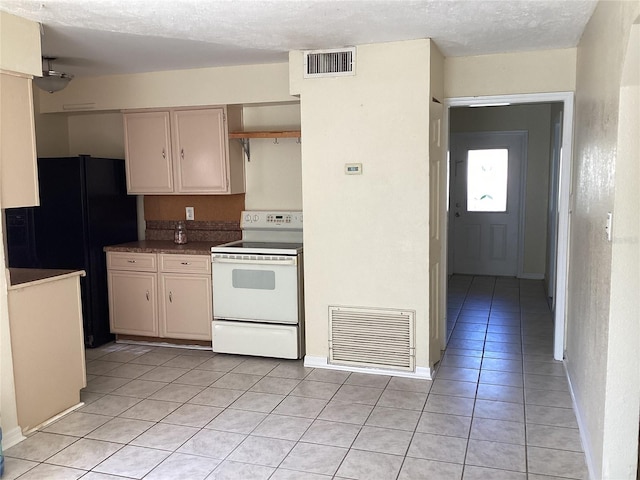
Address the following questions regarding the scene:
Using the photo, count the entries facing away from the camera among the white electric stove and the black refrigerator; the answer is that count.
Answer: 0

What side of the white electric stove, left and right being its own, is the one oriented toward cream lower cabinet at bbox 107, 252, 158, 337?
right

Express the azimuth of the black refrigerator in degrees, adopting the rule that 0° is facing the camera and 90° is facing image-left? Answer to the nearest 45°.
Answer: approximately 45°

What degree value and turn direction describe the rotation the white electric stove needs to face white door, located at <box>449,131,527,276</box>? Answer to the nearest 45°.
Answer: approximately 180°

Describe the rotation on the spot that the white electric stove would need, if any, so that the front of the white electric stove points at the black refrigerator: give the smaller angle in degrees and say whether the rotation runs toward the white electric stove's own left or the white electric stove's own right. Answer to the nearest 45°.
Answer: approximately 45° to the white electric stove's own right

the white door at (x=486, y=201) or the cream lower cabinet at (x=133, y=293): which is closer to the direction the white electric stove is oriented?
the cream lower cabinet

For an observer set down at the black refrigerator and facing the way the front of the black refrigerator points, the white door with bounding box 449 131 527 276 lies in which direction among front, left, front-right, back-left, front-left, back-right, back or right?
back-left

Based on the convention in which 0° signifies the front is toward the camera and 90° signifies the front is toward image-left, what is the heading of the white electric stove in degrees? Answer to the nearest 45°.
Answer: approximately 45°

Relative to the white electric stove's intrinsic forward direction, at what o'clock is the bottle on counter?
The bottle on counter is roughly at 3 o'clock from the white electric stove.
